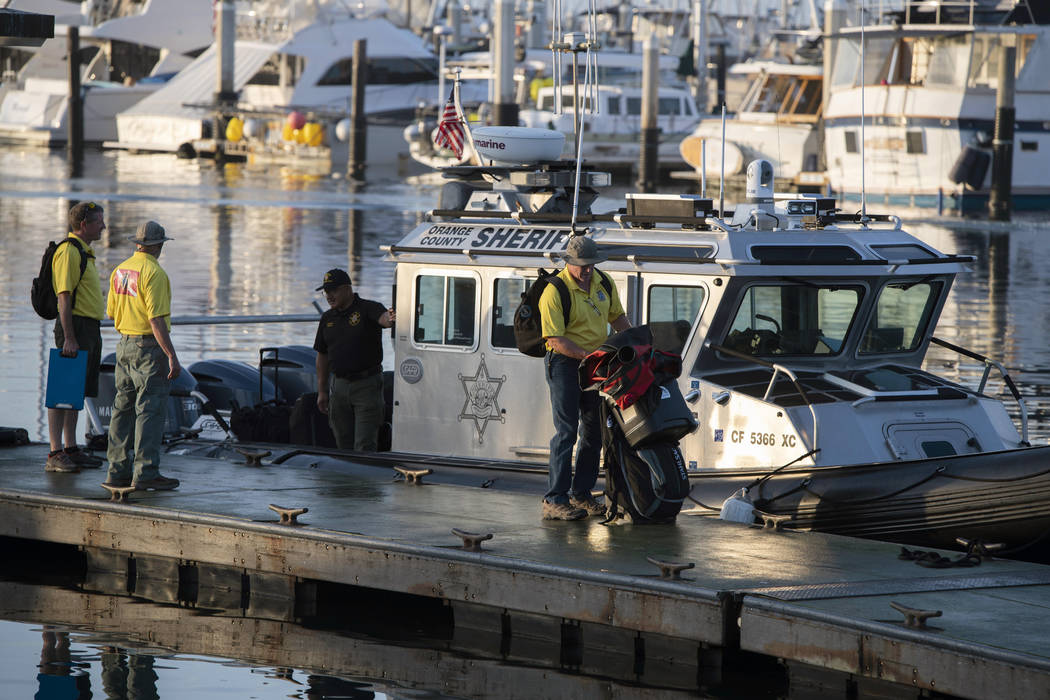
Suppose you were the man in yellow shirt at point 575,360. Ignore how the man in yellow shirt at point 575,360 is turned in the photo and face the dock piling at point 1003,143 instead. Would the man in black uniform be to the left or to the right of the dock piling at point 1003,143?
left

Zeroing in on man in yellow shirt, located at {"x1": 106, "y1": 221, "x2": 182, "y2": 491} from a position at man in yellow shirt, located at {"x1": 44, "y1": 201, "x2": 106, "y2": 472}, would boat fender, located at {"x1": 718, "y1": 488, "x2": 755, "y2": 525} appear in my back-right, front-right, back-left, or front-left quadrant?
front-left

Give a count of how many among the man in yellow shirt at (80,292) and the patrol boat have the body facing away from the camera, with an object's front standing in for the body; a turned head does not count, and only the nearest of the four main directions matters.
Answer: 0

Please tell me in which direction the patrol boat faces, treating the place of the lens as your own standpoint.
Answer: facing the viewer and to the right of the viewer

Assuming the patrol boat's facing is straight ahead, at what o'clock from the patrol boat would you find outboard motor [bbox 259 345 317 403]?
The outboard motor is roughly at 6 o'clock from the patrol boat.

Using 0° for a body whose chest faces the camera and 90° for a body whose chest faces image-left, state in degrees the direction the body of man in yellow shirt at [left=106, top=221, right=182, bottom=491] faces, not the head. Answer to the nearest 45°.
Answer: approximately 225°

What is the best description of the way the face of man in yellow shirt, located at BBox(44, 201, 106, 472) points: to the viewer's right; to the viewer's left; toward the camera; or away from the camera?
to the viewer's right

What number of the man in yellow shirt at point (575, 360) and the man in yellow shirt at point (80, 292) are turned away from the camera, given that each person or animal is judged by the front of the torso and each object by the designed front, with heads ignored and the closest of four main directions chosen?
0

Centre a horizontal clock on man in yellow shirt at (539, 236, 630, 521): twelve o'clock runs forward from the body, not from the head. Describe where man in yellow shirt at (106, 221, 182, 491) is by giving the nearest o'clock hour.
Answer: man in yellow shirt at (106, 221, 182, 491) is roughly at 5 o'clock from man in yellow shirt at (539, 236, 630, 521).

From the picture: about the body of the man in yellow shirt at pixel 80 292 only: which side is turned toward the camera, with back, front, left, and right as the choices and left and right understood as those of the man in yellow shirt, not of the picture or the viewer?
right

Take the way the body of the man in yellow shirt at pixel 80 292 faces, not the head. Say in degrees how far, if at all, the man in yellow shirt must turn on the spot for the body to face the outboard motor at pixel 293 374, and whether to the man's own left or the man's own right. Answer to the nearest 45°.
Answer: approximately 45° to the man's own left

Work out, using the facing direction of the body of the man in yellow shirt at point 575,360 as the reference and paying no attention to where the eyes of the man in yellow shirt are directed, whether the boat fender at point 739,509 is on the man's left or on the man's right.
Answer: on the man's left
